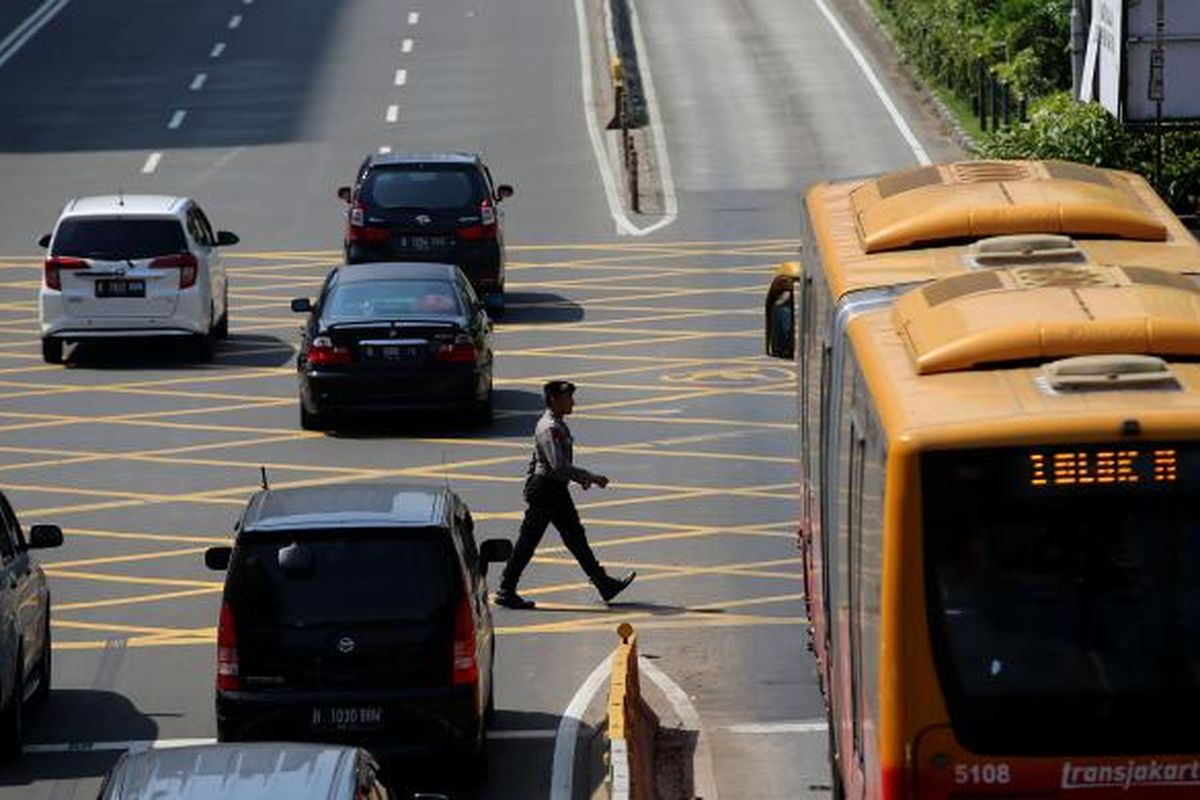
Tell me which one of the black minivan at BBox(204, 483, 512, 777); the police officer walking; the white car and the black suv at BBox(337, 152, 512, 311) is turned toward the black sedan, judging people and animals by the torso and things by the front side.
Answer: the black minivan at BBox(204, 483, 512, 777)

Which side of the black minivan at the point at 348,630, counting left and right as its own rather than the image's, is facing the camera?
back

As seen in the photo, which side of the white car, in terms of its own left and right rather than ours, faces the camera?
back

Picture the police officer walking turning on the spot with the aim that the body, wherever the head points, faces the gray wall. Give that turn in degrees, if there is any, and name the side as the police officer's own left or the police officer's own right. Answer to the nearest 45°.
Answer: approximately 45° to the police officer's own left

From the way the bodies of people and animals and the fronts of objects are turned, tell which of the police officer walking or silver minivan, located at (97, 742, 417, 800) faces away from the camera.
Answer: the silver minivan

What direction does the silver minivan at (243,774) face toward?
away from the camera

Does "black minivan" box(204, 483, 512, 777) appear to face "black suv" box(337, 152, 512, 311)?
yes

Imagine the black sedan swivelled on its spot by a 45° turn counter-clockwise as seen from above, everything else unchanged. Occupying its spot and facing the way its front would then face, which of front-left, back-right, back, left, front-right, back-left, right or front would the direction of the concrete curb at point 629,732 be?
back-left

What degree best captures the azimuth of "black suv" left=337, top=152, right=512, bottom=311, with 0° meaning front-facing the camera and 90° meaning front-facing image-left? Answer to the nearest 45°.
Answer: approximately 180°

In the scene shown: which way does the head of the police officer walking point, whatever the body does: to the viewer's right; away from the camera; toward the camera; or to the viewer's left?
to the viewer's right

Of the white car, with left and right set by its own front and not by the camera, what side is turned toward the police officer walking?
back

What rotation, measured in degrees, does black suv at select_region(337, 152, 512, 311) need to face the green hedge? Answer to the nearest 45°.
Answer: approximately 90° to its right

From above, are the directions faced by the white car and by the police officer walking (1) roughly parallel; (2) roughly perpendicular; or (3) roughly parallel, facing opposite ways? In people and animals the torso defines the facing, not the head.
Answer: roughly perpendicular

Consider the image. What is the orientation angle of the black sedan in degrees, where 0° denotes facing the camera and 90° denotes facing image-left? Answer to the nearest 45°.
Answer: approximately 180°
